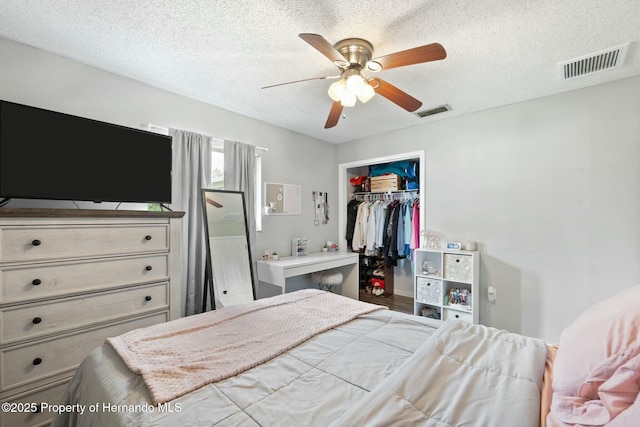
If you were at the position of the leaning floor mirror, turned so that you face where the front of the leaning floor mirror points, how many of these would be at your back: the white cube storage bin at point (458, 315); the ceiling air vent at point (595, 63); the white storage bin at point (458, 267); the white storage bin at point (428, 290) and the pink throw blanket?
0

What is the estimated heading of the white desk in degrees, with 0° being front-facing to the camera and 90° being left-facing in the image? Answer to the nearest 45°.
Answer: approximately 315°

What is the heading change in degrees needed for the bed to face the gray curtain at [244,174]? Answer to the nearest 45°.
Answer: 0° — it already faces it

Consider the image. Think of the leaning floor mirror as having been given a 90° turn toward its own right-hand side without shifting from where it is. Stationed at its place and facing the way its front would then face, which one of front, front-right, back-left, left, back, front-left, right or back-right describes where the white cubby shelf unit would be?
back-left

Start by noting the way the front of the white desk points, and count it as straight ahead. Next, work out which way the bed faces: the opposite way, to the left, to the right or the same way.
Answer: the opposite way

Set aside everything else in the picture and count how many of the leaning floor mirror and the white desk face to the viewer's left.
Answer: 0

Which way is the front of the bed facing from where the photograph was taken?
facing away from the viewer and to the left of the viewer

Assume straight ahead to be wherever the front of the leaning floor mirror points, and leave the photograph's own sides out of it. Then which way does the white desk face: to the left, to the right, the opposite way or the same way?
the same way

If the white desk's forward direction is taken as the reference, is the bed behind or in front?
in front

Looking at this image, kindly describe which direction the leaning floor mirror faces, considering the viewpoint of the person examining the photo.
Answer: facing the viewer and to the right of the viewer

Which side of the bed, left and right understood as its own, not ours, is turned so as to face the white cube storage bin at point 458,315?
right

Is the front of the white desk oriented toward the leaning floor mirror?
no

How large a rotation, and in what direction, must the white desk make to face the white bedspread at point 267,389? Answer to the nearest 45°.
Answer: approximately 45° to its right

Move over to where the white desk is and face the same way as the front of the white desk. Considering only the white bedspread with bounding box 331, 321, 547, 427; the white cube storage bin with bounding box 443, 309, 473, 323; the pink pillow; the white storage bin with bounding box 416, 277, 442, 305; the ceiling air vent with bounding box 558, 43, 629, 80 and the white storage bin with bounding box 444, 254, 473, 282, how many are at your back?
0

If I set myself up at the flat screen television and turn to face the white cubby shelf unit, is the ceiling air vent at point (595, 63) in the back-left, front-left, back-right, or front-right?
front-right

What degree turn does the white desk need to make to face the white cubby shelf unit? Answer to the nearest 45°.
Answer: approximately 45° to its left

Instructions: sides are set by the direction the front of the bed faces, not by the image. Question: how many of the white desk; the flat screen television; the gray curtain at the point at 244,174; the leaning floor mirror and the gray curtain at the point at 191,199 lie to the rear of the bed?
0
